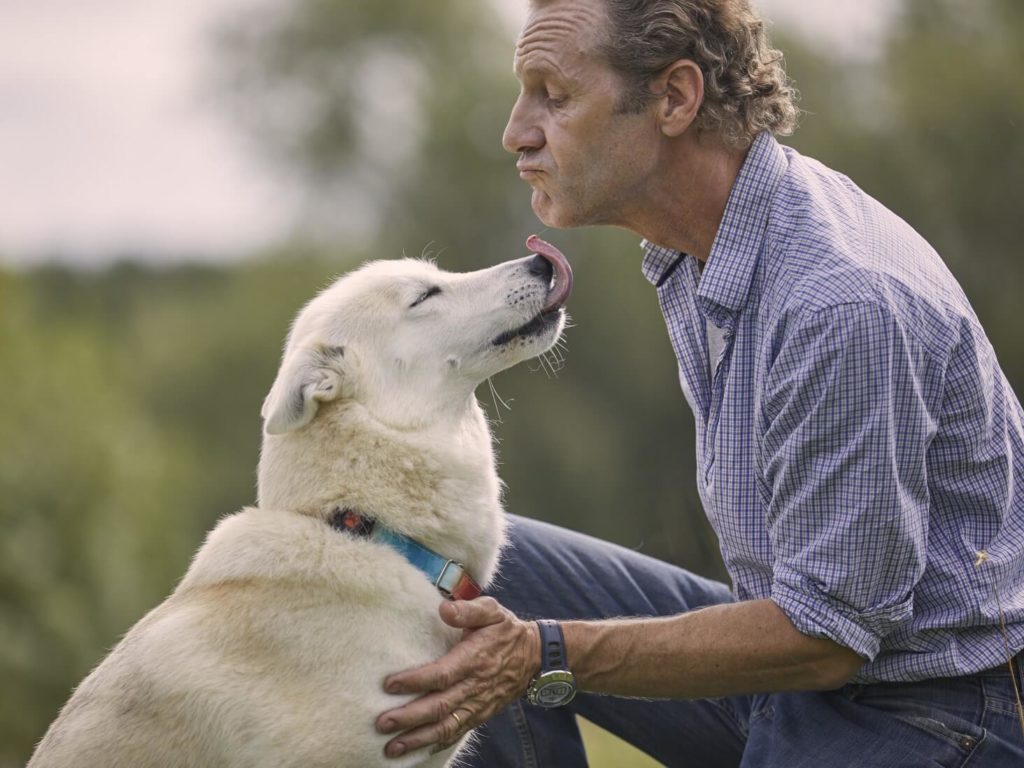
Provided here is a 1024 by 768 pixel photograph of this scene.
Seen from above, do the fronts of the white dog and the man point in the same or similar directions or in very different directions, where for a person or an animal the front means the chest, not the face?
very different directions

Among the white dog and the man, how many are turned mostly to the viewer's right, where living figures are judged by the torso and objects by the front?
1

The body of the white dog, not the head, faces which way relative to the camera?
to the viewer's right

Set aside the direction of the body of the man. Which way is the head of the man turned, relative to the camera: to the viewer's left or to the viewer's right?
to the viewer's left

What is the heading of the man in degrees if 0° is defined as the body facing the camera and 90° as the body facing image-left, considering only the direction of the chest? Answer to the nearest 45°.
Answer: approximately 90°

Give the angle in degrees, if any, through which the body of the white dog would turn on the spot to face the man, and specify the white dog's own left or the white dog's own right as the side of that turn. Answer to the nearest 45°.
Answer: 0° — it already faces them

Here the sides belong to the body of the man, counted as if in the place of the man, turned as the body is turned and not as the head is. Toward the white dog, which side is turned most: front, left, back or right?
front
